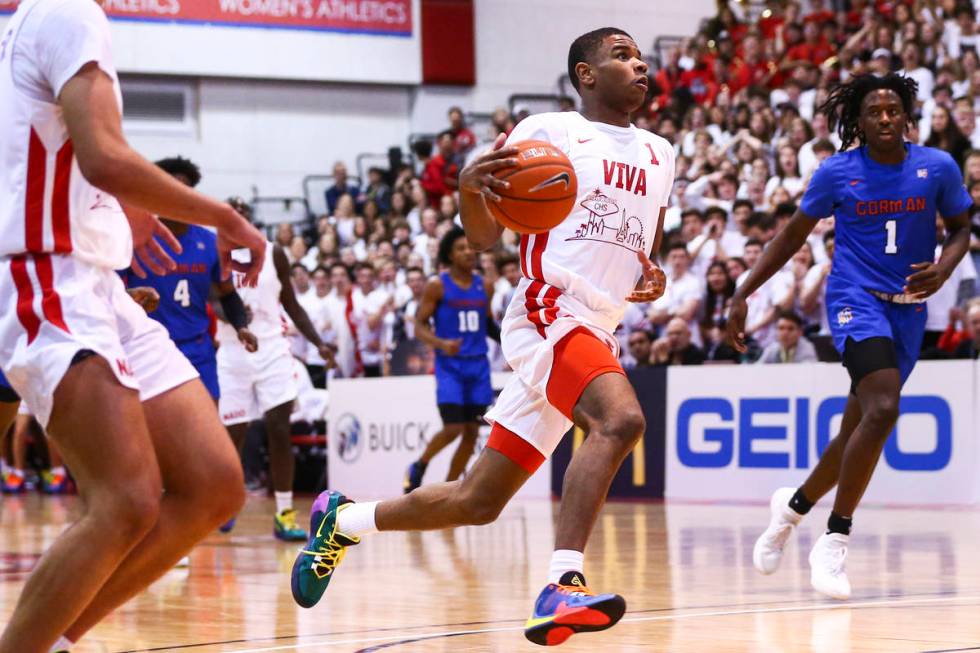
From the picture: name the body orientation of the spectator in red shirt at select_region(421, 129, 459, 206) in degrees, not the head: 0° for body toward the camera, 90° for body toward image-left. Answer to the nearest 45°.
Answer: approximately 315°

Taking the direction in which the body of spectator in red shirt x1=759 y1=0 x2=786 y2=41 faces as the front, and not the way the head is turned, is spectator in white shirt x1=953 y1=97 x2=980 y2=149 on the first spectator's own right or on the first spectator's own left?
on the first spectator's own left

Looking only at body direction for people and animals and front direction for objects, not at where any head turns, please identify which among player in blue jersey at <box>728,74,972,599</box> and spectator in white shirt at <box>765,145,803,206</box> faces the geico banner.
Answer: the spectator in white shirt

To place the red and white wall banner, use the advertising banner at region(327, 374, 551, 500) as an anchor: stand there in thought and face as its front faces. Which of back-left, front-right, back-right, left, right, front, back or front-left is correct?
back

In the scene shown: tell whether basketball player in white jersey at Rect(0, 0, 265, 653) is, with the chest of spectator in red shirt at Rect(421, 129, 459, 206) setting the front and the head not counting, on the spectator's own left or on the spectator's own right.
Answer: on the spectator's own right

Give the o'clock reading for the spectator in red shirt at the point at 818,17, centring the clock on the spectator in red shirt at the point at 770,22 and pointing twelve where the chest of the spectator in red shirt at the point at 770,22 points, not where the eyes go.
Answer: the spectator in red shirt at the point at 818,17 is roughly at 10 o'clock from the spectator in red shirt at the point at 770,22.

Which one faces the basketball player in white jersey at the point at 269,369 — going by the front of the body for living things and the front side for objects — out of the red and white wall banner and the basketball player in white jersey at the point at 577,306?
the red and white wall banner

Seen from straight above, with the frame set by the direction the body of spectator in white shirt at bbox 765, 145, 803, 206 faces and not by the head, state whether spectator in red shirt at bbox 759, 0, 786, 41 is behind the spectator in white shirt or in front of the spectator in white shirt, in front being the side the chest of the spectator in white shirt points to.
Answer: behind

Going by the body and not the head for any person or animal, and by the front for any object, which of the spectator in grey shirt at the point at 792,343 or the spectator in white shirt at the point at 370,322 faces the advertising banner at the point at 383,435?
the spectator in white shirt at the point at 370,322
